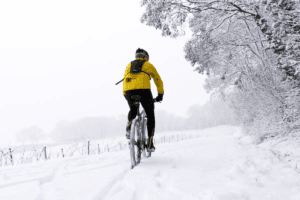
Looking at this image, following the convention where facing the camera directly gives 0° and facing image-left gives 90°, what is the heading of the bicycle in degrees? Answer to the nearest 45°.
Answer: approximately 180°

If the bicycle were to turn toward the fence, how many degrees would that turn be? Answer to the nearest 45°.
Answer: approximately 45° to its left
